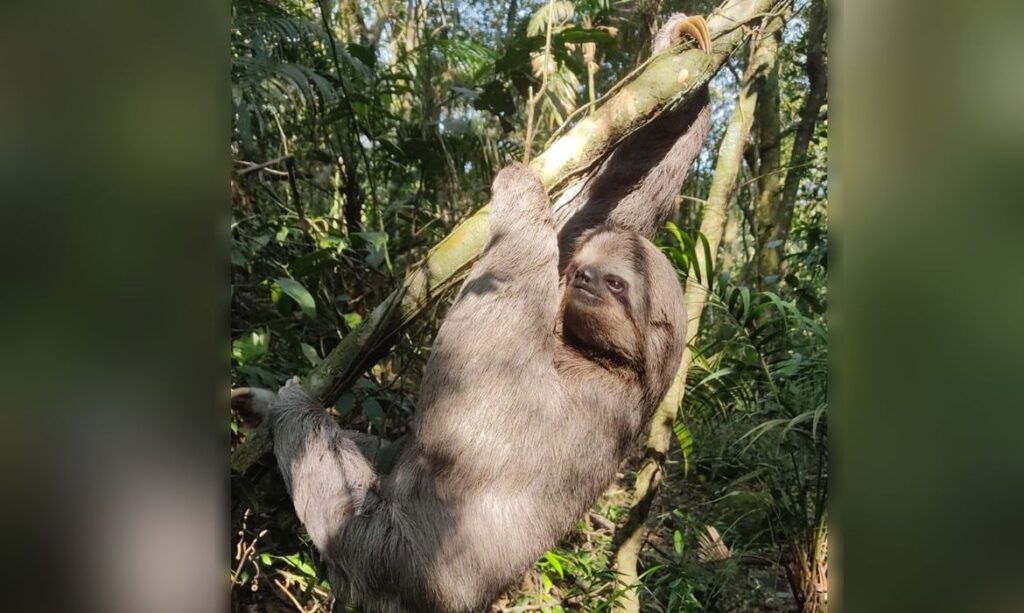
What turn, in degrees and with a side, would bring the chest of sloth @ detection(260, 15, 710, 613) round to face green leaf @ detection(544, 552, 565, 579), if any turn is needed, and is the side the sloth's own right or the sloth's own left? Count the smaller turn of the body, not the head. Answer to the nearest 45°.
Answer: approximately 135° to the sloth's own right
